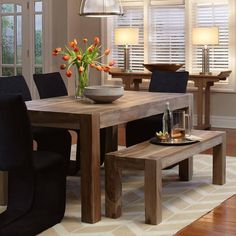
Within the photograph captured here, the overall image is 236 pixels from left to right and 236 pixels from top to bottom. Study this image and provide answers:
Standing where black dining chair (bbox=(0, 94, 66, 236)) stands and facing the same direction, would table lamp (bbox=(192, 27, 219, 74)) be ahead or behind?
ahead

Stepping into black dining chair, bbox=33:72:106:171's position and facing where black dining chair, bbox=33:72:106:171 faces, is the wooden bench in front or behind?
in front

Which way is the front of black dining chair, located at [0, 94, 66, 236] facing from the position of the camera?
facing away from the viewer and to the right of the viewer

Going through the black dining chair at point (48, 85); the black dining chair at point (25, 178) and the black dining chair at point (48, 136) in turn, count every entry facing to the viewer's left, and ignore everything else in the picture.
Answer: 0

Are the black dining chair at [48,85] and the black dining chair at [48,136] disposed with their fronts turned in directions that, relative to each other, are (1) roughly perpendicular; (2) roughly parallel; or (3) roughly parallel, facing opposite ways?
roughly parallel

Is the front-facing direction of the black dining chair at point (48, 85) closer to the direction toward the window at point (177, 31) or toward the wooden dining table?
the wooden dining table

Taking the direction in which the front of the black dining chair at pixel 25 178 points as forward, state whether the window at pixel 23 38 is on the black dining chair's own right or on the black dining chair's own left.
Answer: on the black dining chair's own left
